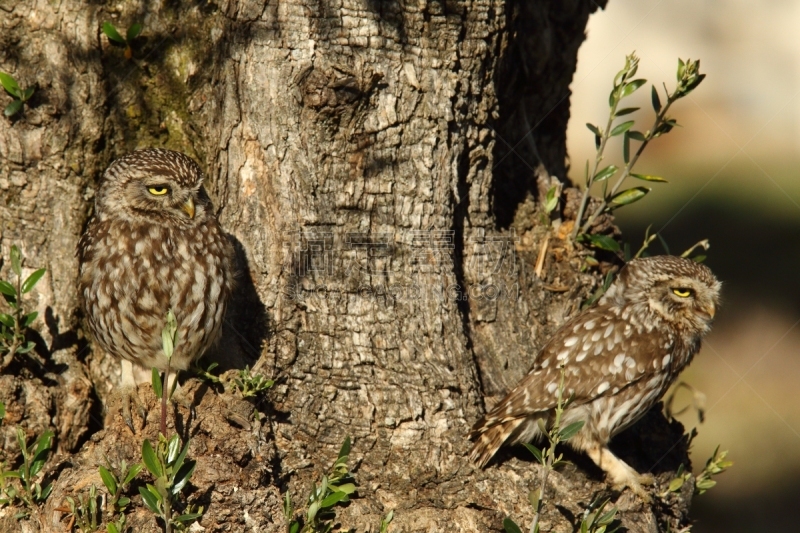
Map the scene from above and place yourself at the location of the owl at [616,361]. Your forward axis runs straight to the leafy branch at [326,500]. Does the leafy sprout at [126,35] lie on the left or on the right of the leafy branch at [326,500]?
right

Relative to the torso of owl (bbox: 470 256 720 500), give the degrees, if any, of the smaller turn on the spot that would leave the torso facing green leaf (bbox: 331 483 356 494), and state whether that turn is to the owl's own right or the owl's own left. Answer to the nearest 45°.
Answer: approximately 135° to the owl's own right

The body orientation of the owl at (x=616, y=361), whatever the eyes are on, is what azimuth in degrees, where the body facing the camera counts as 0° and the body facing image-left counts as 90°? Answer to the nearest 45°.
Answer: approximately 270°

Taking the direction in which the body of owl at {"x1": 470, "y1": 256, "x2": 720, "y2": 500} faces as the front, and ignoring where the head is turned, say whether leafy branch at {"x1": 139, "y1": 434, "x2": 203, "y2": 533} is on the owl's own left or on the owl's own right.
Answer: on the owl's own right

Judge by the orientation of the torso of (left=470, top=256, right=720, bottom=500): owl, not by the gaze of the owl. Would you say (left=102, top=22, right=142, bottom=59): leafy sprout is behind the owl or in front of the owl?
behind

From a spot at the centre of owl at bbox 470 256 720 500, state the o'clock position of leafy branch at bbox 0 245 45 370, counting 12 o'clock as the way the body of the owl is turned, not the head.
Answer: The leafy branch is roughly at 5 o'clock from the owl.

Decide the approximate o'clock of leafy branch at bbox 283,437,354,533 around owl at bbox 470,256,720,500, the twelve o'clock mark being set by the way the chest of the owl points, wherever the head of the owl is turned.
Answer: The leafy branch is roughly at 6 o'clock from the owl.
